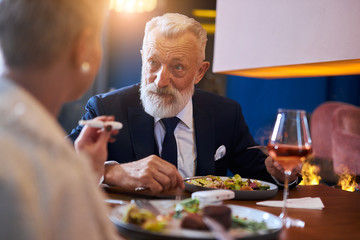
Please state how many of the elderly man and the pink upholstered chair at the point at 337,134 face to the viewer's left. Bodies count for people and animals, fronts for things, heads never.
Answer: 0

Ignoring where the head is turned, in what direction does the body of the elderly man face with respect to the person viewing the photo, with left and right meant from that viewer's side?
facing the viewer

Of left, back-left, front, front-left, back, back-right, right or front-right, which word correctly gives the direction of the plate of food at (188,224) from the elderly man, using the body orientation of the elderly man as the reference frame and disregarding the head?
front

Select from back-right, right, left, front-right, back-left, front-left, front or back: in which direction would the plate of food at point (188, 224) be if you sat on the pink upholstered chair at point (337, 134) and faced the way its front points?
front-right

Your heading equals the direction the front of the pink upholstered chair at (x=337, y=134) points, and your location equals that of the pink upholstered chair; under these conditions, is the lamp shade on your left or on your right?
on your right

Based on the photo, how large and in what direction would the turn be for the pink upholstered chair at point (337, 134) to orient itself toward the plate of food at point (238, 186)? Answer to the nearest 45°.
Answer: approximately 45° to its right

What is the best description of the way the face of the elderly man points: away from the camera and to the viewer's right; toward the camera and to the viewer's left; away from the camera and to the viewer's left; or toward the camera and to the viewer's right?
toward the camera and to the viewer's left

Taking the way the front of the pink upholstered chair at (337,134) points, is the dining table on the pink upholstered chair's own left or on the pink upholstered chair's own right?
on the pink upholstered chair's own right

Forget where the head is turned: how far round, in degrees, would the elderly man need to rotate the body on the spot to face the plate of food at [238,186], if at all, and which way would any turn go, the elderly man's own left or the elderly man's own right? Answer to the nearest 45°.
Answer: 0° — they already face it

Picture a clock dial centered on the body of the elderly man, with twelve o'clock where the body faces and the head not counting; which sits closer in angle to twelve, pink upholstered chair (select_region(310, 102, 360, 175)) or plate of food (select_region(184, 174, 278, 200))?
the plate of food
